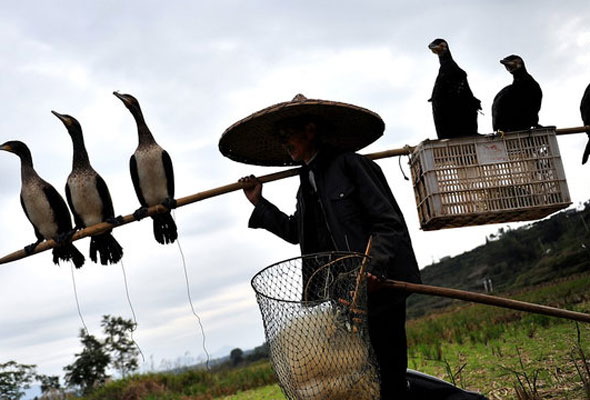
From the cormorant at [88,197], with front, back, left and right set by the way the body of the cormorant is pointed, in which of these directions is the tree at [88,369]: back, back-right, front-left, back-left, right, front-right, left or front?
back-right

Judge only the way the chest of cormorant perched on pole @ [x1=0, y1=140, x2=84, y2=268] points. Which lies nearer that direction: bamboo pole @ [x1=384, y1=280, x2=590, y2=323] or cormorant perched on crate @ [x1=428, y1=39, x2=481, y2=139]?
the bamboo pole

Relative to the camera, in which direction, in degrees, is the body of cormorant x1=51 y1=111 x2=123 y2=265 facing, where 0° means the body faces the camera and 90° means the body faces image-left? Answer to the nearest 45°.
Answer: approximately 45°

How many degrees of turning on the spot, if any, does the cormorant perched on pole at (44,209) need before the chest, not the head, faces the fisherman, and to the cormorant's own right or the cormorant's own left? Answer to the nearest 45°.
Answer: approximately 90° to the cormorant's own left

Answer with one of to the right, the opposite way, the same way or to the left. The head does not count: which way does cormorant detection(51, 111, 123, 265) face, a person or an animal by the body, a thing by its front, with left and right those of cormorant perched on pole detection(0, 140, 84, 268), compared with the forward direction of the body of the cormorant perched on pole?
the same way

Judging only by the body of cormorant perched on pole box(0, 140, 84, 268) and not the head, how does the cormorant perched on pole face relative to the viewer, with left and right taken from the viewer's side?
facing the viewer and to the left of the viewer

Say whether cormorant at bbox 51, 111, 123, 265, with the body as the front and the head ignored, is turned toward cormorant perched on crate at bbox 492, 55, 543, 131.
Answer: no

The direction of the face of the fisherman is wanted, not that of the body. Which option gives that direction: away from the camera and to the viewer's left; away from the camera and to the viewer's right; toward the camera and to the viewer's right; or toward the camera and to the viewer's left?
toward the camera and to the viewer's left

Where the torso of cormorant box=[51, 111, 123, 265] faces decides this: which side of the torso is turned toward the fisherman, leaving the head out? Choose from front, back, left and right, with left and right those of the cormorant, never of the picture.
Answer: left

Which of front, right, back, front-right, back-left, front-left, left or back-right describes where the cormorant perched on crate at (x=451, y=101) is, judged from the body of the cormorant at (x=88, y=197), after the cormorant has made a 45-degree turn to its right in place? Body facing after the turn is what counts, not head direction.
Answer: back

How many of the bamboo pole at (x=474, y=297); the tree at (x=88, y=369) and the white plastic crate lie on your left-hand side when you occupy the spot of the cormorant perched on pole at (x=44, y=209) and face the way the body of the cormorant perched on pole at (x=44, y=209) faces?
2
